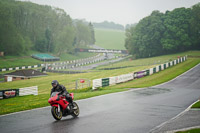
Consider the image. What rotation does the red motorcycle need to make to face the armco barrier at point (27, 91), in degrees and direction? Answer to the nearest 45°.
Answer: approximately 135° to its right

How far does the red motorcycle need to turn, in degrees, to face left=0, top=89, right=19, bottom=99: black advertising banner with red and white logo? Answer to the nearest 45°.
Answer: approximately 135° to its right

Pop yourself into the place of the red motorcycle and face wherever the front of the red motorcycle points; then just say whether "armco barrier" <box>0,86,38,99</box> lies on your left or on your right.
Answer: on your right
